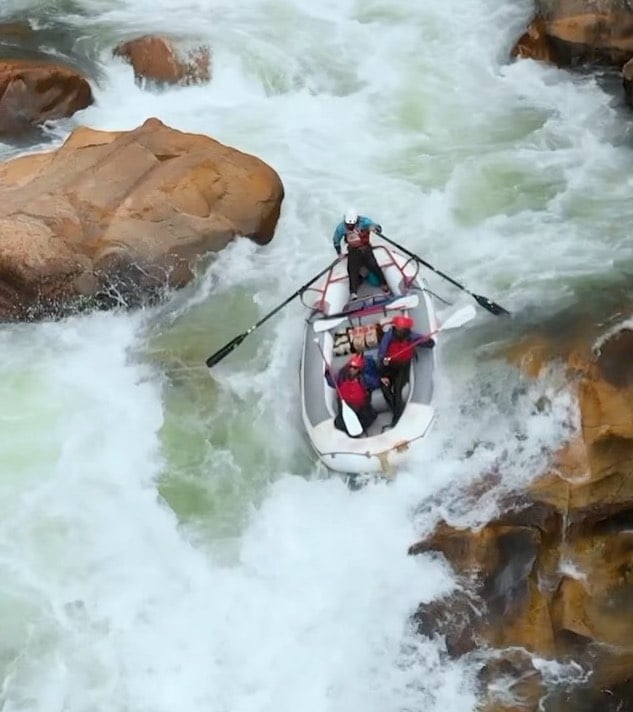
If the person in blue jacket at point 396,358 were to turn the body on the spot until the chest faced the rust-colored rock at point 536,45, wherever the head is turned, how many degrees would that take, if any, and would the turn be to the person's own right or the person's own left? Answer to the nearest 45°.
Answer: approximately 180°

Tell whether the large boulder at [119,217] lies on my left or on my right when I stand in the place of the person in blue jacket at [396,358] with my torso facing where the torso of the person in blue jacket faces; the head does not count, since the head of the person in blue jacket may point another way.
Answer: on my right

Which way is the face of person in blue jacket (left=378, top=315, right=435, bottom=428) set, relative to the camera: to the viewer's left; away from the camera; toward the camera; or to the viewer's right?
toward the camera

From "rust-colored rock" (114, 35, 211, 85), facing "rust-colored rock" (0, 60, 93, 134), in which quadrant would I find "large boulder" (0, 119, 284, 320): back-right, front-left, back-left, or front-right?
front-left

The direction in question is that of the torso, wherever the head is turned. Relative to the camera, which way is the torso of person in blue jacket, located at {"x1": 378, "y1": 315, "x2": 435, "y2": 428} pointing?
toward the camera

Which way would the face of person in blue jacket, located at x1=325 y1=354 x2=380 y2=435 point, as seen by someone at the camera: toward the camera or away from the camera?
toward the camera

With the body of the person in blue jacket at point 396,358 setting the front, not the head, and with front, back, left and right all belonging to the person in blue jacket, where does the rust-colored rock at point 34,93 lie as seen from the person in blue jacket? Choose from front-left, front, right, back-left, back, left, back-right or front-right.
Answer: back-right

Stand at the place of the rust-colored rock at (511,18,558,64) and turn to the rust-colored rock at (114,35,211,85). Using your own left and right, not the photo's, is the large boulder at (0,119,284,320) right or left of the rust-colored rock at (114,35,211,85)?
left

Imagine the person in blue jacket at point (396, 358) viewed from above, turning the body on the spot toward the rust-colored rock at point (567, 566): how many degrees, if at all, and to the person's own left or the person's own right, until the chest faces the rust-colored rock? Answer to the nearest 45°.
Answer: approximately 45° to the person's own left

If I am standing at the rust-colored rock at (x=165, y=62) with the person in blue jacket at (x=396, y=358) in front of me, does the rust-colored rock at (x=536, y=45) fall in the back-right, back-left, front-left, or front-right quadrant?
front-left

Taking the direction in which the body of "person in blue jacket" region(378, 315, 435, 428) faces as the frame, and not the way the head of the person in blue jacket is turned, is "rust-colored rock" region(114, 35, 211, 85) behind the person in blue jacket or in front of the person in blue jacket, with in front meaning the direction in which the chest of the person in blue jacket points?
behind

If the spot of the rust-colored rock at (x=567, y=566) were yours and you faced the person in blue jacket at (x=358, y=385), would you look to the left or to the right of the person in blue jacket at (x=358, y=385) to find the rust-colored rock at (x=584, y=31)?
right
